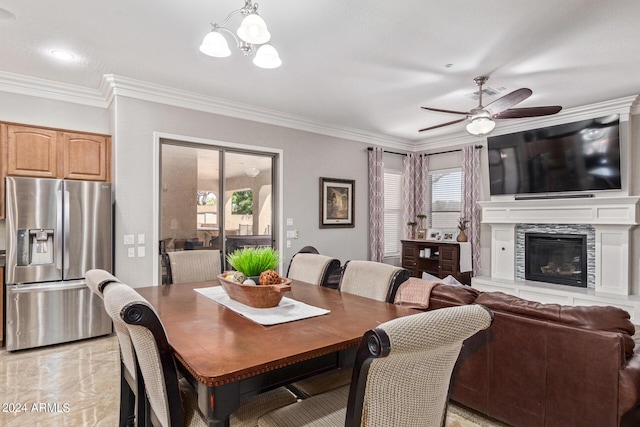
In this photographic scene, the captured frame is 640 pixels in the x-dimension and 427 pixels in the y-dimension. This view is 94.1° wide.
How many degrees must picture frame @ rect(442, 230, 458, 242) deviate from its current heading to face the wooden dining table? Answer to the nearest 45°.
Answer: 0° — it already faces it

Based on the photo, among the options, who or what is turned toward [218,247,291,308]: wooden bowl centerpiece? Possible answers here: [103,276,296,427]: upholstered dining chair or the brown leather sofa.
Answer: the upholstered dining chair

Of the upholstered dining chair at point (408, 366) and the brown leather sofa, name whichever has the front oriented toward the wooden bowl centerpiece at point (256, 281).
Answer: the upholstered dining chair

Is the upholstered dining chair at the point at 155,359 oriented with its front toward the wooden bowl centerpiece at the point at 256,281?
yes

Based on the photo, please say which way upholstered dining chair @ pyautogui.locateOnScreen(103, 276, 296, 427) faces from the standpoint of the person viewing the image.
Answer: facing away from the viewer and to the right of the viewer

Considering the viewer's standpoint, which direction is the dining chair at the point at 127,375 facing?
facing away from the viewer and to the right of the viewer

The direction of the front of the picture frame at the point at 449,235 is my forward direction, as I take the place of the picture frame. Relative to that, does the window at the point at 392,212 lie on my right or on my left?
on my right

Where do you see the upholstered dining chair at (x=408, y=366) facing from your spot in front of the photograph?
facing away from the viewer and to the left of the viewer

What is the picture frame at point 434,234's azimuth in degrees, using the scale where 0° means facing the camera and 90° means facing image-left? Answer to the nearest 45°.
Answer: approximately 0°

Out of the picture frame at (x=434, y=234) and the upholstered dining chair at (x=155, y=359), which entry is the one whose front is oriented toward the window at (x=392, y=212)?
the upholstered dining chair

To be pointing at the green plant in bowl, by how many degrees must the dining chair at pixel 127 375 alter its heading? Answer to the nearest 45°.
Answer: approximately 45° to its right
